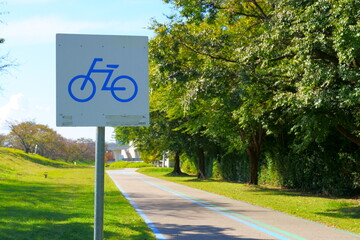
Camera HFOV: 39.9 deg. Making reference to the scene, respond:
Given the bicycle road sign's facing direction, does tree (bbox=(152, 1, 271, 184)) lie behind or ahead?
behind

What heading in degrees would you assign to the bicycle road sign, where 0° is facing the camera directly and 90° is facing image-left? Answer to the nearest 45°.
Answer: approximately 0°
